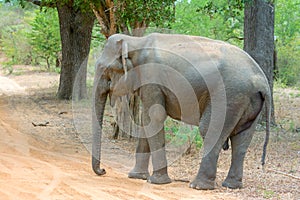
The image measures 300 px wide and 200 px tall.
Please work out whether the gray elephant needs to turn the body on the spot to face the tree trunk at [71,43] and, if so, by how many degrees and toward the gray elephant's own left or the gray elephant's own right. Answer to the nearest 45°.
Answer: approximately 90° to the gray elephant's own right

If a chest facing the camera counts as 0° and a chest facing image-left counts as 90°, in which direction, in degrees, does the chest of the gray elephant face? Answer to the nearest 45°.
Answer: approximately 90°

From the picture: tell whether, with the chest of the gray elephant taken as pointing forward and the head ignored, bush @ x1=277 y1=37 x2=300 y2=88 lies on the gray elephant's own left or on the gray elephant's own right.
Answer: on the gray elephant's own right

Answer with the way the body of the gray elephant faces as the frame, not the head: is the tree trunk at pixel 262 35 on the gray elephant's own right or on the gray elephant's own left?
on the gray elephant's own right

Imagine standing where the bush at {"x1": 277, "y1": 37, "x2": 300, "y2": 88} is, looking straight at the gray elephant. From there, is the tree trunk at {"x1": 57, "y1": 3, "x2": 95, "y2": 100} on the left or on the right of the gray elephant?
right
